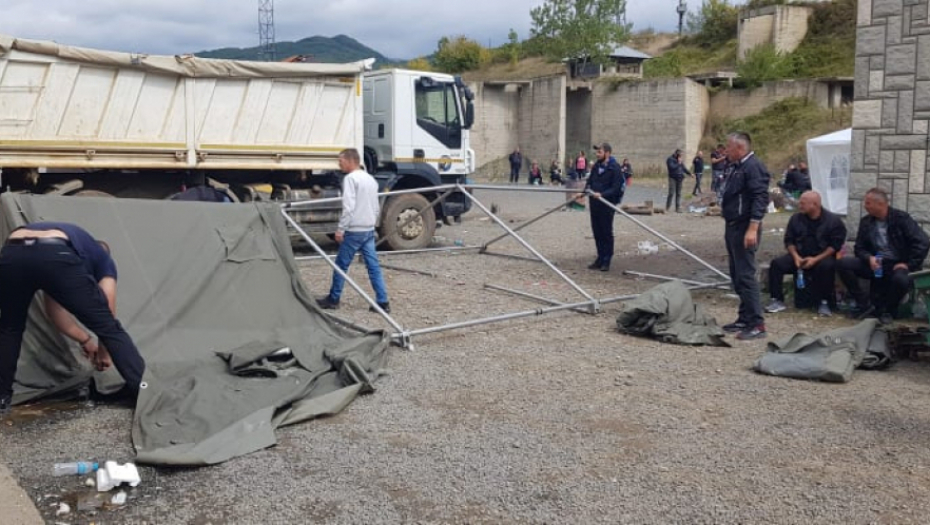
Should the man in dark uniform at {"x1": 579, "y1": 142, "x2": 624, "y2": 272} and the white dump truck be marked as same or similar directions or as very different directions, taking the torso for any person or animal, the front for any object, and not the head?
very different directions

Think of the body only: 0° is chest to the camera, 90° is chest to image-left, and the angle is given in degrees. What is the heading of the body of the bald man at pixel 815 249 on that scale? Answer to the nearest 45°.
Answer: approximately 45°

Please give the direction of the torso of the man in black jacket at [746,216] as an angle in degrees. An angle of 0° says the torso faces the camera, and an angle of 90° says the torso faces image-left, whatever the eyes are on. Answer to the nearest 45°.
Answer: approximately 90°

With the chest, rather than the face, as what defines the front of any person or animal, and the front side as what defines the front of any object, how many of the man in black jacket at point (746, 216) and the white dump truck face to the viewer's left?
1

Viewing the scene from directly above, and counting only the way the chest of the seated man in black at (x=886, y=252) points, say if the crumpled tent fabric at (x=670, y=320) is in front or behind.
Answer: in front

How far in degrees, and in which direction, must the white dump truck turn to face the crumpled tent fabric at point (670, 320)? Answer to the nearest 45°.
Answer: approximately 45° to its right

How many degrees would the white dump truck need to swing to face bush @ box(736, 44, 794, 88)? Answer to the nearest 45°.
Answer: approximately 45° to its left

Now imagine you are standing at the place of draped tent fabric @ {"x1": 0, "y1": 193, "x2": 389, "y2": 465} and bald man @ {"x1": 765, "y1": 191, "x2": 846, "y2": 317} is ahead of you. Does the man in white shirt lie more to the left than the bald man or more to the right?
left

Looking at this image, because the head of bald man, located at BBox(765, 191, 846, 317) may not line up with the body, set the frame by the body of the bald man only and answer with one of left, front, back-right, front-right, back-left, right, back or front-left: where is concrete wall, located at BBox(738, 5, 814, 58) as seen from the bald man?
back-right

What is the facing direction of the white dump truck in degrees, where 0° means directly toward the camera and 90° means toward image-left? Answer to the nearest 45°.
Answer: approximately 270°

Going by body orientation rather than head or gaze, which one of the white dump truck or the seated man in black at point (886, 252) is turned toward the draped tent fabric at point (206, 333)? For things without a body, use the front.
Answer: the seated man in black

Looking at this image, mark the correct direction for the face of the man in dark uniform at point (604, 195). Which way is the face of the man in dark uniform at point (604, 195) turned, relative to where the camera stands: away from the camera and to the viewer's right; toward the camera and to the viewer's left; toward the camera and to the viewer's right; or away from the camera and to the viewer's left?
toward the camera and to the viewer's left

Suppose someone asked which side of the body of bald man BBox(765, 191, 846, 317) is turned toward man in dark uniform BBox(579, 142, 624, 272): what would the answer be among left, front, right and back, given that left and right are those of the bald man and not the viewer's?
right

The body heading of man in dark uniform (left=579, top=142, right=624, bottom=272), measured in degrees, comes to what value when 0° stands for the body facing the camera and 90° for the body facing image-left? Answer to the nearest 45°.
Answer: approximately 45°
